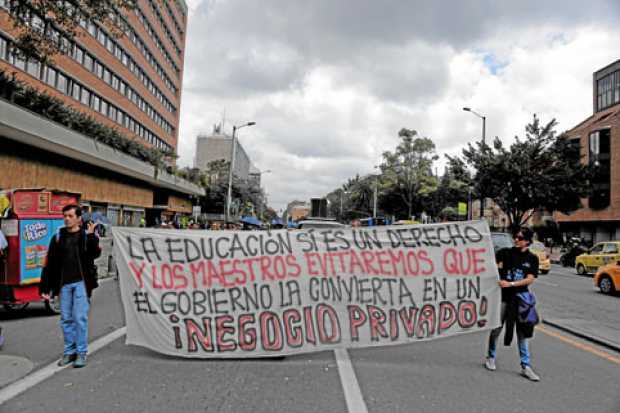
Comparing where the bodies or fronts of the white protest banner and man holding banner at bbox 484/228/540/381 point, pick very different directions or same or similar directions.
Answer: same or similar directions

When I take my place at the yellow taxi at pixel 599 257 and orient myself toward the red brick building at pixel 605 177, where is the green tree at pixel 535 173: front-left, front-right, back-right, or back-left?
front-left

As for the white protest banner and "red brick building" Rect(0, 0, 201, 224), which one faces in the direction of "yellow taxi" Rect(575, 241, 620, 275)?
the red brick building

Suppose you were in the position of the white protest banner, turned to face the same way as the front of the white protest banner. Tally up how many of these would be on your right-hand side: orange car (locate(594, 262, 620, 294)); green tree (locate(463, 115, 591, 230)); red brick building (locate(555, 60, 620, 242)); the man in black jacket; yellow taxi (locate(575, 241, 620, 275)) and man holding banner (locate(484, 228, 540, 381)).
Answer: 1

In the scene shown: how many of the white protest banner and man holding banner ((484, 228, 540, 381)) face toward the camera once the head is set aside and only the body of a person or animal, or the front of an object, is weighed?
2

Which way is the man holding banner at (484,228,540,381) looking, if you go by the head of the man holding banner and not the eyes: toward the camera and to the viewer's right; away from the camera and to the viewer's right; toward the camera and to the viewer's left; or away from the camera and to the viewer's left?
toward the camera and to the viewer's left

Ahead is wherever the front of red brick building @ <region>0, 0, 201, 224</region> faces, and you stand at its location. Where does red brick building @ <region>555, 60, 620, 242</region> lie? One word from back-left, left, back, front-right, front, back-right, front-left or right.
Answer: front-left

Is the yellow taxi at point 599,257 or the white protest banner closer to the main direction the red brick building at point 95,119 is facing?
the yellow taxi

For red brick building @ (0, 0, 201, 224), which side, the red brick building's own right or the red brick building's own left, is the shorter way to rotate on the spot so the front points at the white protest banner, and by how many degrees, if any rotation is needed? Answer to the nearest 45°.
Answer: approximately 45° to the red brick building's own right

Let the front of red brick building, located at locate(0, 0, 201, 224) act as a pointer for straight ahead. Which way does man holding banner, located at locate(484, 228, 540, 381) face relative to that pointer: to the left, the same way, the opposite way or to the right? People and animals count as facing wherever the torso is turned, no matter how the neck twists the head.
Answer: to the right

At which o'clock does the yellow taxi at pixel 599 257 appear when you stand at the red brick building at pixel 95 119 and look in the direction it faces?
The yellow taxi is roughly at 12 o'clock from the red brick building.

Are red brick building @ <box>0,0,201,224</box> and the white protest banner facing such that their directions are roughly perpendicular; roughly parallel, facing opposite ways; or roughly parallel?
roughly perpendicular

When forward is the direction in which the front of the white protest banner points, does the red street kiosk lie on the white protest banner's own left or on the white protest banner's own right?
on the white protest banner's own right

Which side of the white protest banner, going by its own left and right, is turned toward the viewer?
front

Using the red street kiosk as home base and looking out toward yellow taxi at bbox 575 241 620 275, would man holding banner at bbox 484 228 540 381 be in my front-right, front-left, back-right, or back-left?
front-right

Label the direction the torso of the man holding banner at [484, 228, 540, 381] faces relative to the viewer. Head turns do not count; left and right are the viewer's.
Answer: facing the viewer

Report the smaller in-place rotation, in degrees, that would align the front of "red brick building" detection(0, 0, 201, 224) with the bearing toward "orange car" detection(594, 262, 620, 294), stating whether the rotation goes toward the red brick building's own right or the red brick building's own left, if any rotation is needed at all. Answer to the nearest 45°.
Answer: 0° — it already faces it

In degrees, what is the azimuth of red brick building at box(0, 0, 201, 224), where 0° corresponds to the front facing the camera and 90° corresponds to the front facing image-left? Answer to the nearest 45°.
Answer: approximately 315°
